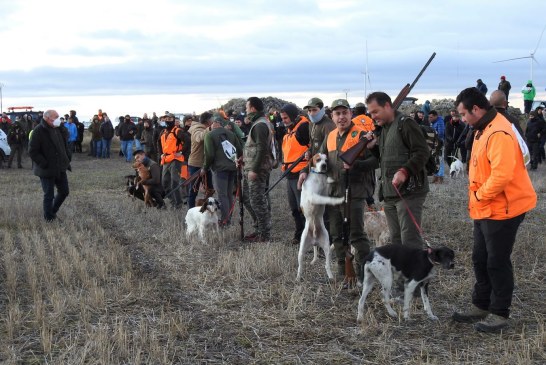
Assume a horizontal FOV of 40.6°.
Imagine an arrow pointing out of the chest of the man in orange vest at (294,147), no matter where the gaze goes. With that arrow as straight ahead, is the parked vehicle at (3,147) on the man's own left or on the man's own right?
on the man's own right

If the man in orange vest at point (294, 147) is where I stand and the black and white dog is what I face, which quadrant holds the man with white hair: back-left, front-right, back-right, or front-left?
back-right

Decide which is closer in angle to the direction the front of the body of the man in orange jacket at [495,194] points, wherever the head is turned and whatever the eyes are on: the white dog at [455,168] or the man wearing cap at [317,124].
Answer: the man wearing cap

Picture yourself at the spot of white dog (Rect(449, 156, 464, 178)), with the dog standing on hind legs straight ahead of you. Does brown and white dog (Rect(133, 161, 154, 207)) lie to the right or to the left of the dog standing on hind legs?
right

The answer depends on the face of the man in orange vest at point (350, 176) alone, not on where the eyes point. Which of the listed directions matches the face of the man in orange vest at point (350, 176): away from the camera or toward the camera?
toward the camera

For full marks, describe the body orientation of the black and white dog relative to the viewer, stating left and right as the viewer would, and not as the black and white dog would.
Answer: facing to the right of the viewer

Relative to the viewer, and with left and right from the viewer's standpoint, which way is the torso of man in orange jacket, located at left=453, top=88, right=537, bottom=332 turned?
facing to the left of the viewer

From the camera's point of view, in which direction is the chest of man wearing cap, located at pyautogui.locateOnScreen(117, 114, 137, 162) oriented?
toward the camera

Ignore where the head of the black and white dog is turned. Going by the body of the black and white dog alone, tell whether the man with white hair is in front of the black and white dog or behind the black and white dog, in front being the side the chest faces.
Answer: behind

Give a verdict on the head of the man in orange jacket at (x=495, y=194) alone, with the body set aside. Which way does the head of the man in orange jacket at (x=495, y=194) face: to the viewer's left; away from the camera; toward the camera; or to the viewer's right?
to the viewer's left

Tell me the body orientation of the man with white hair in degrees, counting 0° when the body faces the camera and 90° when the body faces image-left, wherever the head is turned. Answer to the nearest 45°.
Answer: approximately 315°

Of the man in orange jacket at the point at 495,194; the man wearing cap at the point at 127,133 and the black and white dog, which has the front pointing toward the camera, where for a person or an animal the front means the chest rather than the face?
the man wearing cap

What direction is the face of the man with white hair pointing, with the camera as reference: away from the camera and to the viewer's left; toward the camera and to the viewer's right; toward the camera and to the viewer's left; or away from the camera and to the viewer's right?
toward the camera and to the viewer's right
